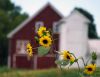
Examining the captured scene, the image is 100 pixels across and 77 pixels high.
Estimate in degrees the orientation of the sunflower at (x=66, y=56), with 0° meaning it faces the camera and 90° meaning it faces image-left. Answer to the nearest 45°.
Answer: approximately 45°

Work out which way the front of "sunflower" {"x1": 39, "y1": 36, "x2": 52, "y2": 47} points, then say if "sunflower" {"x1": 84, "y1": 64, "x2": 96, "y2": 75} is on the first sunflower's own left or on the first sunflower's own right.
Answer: on the first sunflower's own left

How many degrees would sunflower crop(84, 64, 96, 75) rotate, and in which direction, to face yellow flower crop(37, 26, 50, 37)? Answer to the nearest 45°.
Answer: approximately 90° to its right

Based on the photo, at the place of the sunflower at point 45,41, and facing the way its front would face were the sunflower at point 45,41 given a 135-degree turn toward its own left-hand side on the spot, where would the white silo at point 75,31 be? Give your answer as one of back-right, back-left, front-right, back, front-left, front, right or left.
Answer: front-left

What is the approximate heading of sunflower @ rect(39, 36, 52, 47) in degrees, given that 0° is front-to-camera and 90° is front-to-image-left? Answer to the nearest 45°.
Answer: approximately 0°

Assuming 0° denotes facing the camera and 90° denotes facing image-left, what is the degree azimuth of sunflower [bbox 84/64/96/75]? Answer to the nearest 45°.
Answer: approximately 0°

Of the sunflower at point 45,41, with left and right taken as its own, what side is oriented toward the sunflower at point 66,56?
left

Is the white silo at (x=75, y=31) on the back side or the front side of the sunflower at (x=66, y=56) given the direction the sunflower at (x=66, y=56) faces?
on the back side

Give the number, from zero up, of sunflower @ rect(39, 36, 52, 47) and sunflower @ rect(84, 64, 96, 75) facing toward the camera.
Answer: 2
